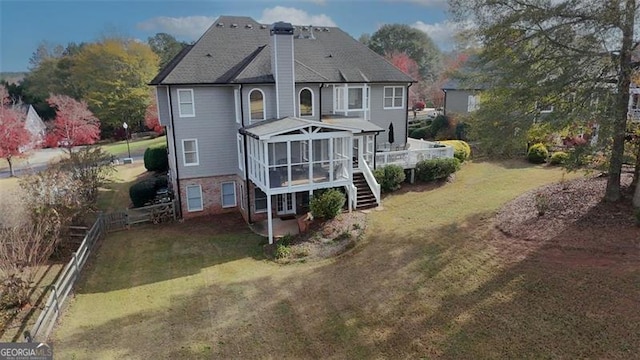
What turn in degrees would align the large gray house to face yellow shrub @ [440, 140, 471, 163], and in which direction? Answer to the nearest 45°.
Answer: approximately 90° to its right

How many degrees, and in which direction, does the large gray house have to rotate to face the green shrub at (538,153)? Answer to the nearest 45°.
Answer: approximately 90° to its right

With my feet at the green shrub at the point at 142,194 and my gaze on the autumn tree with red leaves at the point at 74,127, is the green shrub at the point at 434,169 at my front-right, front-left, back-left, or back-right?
back-right

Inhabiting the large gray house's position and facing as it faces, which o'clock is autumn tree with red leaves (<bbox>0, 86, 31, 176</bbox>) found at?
The autumn tree with red leaves is roughly at 10 o'clock from the large gray house.

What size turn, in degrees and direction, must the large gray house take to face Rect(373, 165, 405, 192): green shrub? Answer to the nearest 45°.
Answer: approximately 90° to its right

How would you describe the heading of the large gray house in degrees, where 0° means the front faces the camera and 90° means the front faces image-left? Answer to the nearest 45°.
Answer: approximately 180°

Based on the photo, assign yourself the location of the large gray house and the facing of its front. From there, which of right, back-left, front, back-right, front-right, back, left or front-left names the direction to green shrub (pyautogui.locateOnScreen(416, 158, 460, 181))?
right

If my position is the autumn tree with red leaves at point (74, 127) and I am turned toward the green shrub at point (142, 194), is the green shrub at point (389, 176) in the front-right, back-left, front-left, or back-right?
front-left

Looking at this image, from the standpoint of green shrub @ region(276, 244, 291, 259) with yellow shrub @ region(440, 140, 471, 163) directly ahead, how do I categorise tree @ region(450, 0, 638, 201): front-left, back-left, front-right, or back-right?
front-right

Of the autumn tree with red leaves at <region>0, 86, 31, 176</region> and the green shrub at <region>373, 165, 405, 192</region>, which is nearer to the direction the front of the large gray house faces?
the autumn tree with red leaves

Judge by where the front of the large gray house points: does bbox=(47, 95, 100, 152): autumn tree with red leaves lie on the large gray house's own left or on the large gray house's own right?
on the large gray house's own left

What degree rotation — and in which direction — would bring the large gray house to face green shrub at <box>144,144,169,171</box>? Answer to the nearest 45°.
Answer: approximately 45° to its left

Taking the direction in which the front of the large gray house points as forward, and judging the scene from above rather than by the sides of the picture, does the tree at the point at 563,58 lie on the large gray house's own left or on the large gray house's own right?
on the large gray house's own right
